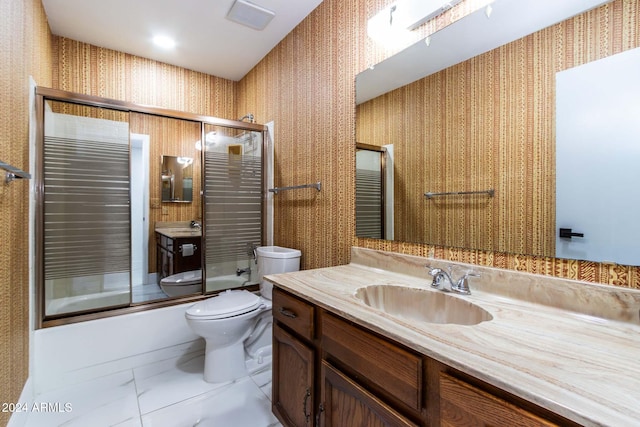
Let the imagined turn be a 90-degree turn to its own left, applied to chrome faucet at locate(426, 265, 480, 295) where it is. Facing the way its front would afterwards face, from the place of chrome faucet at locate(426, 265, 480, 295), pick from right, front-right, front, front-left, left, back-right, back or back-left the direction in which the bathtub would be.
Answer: back-right

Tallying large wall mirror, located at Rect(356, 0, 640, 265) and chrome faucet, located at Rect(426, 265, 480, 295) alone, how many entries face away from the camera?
0

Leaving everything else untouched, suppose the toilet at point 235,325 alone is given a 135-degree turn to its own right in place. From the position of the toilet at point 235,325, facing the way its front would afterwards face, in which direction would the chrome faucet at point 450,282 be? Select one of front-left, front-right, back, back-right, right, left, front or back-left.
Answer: back-right

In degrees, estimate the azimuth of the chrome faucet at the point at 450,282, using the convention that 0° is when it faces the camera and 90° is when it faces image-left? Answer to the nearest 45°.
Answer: approximately 45°

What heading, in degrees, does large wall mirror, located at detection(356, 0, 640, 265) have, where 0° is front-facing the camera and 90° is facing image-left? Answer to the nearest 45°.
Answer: approximately 45°

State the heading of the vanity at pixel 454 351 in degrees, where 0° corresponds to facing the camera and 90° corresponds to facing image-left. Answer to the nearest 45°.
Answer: approximately 45°

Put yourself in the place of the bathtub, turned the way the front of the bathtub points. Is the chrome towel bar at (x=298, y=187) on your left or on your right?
on your left

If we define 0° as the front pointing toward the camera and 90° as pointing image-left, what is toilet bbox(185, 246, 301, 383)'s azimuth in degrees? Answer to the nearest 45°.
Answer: approximately 45°
